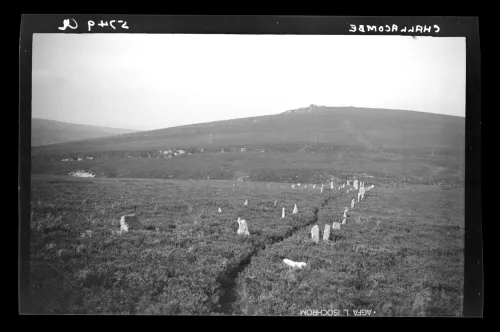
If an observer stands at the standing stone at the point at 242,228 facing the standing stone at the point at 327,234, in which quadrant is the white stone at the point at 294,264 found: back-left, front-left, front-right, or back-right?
front-right

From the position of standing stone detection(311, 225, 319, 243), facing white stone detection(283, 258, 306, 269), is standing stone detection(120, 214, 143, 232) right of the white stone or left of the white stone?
right
